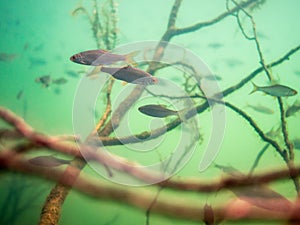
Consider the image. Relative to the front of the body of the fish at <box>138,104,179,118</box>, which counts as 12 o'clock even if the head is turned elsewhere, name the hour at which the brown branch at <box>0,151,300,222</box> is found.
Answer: The brown branch is roughly at 9 o'clock from the fish.

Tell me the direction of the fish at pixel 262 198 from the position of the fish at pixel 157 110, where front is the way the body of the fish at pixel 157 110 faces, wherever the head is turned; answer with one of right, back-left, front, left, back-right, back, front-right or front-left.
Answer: left

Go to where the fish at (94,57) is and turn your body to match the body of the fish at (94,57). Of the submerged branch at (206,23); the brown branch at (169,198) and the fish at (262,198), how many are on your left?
2

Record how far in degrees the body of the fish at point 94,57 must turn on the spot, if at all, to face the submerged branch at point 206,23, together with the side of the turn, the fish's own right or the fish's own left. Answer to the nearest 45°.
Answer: approximately 135° to the fish's own right

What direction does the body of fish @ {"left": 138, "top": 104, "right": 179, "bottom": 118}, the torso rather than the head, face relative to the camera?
to the viewer's left

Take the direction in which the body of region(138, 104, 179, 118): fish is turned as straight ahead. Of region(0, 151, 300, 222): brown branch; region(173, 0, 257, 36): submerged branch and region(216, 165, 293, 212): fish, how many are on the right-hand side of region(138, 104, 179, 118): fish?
1

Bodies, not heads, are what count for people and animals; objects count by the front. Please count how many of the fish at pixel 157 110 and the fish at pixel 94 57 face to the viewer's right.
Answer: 0

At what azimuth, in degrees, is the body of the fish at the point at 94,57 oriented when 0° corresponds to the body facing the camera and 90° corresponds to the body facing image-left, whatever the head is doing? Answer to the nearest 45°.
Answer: approximately 90°
